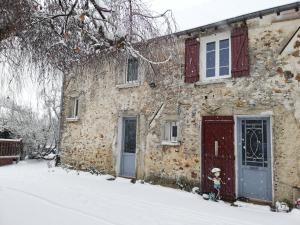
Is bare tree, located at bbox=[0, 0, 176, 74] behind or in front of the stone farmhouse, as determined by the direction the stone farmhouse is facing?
in front

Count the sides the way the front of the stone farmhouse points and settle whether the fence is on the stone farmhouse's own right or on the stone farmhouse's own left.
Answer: on the stone farmhouse's own right

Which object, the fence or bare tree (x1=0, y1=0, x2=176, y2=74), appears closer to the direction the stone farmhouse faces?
the bare tree

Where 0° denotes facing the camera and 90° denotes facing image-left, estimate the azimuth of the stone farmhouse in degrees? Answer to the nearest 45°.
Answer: approximately 45°
